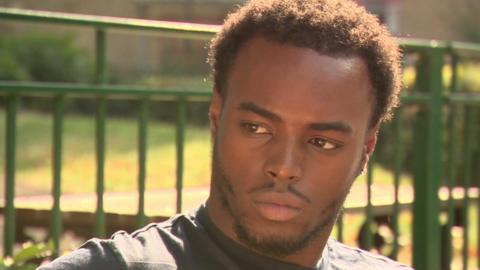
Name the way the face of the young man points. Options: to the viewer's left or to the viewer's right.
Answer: to the viewer's left

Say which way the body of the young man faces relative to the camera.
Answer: toward the camera

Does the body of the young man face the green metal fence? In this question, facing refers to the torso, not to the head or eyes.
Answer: no
